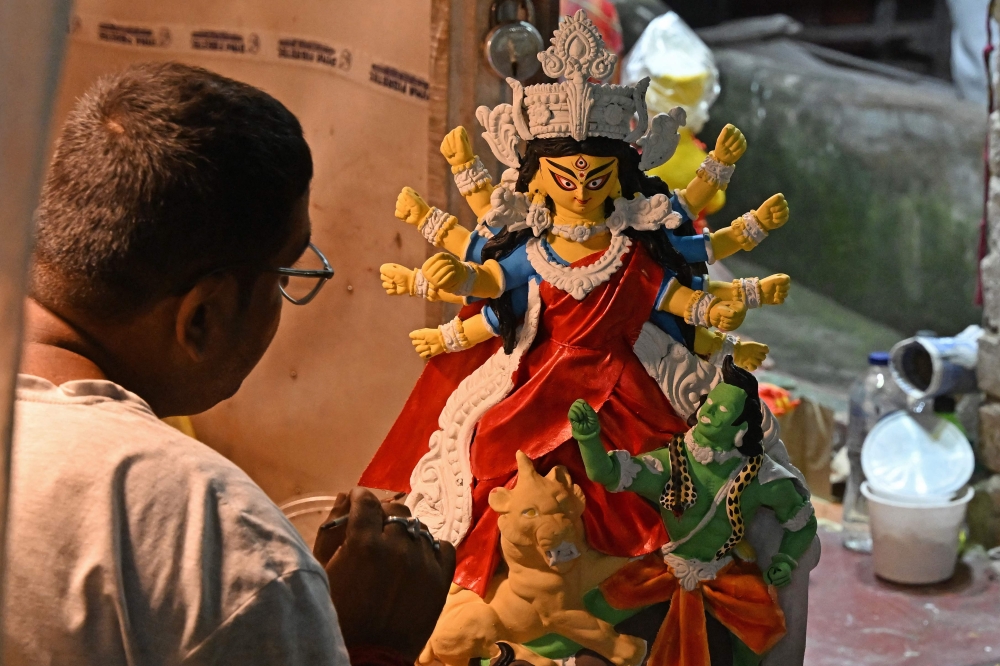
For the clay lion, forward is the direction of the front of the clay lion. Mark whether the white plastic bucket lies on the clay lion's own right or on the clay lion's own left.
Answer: on the clay lion's own left

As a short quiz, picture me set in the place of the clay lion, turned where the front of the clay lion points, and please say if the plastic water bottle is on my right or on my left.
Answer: on my left

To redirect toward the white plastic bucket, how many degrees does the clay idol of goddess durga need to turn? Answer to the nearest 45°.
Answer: approximately 135° to its left

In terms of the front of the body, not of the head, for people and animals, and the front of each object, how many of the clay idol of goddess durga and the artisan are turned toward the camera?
1

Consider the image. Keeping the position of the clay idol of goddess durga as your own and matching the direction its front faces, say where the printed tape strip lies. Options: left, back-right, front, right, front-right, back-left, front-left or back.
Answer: back-right

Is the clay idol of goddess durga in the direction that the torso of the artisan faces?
yes

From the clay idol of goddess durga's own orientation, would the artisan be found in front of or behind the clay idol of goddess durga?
in front

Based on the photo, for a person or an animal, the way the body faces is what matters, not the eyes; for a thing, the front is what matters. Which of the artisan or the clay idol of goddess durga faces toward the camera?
the clay idol of goddess durga

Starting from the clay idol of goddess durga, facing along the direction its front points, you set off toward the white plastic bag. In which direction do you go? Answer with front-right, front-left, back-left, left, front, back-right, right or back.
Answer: back

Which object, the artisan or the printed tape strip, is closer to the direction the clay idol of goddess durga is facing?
the artisan

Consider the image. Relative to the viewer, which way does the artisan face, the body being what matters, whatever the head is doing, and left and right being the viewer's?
facing away from the viewer and to the right of the viewer

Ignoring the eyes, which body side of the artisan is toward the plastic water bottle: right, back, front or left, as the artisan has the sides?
front

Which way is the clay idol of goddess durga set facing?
toward the camera
